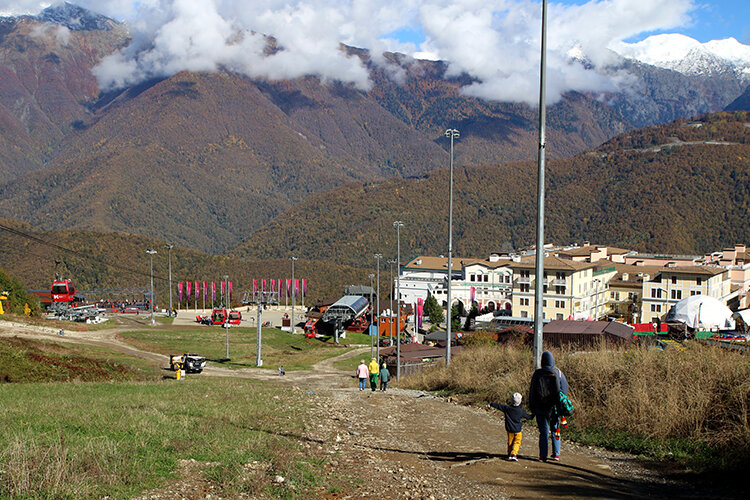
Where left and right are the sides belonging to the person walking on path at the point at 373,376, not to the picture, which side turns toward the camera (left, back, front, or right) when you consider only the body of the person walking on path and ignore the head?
back

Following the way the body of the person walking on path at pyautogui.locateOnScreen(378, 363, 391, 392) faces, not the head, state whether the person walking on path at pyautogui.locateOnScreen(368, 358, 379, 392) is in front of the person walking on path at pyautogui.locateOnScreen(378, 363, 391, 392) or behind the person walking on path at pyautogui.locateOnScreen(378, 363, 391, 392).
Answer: in front

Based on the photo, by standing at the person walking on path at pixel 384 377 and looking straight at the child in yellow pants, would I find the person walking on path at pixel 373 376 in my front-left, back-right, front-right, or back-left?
back-right

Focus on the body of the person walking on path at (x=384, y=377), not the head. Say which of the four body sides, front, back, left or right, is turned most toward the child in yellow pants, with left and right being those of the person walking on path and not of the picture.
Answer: back

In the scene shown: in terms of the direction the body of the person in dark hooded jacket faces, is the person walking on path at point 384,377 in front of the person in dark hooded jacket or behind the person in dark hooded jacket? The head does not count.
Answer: in front

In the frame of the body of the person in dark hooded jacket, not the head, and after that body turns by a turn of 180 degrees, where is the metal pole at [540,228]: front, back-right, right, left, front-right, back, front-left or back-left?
back

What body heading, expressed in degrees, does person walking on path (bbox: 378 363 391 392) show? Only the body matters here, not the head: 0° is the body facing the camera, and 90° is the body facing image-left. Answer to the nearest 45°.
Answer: approximately 180°

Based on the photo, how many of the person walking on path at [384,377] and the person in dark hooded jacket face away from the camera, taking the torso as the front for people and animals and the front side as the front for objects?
2

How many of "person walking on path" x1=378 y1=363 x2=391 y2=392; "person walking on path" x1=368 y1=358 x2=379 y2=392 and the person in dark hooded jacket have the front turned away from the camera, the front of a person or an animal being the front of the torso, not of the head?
3

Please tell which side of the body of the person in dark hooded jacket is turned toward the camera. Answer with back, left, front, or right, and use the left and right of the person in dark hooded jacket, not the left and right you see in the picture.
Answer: back

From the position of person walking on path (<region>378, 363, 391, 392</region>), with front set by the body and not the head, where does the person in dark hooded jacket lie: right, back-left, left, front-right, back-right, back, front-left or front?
back

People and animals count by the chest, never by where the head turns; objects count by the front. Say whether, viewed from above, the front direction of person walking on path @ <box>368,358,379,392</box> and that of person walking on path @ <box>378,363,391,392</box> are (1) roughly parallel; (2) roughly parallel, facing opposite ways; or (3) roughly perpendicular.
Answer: roughly parallel
